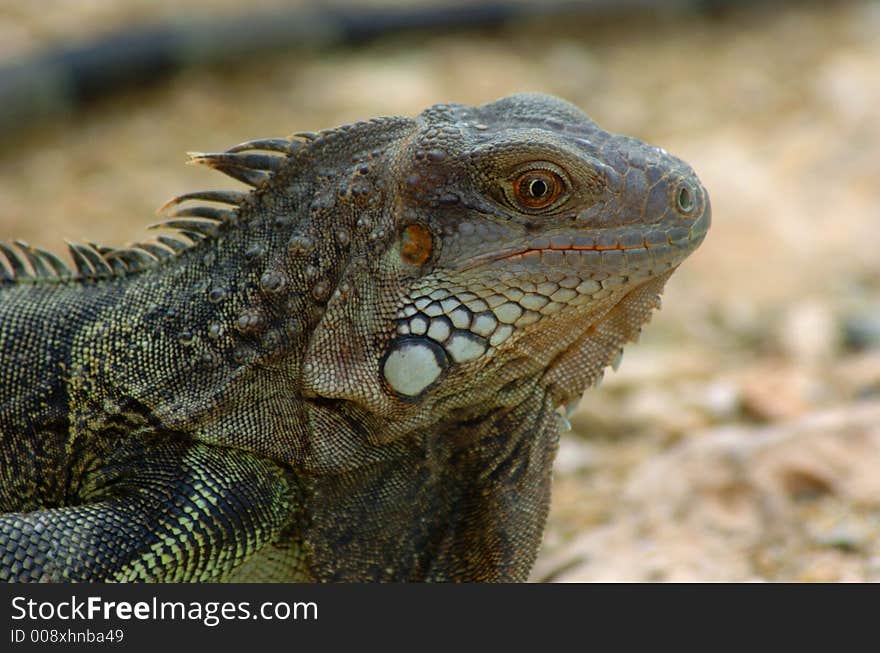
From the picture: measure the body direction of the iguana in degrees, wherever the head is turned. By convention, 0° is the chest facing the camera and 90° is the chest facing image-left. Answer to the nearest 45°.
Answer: approximately 270°
